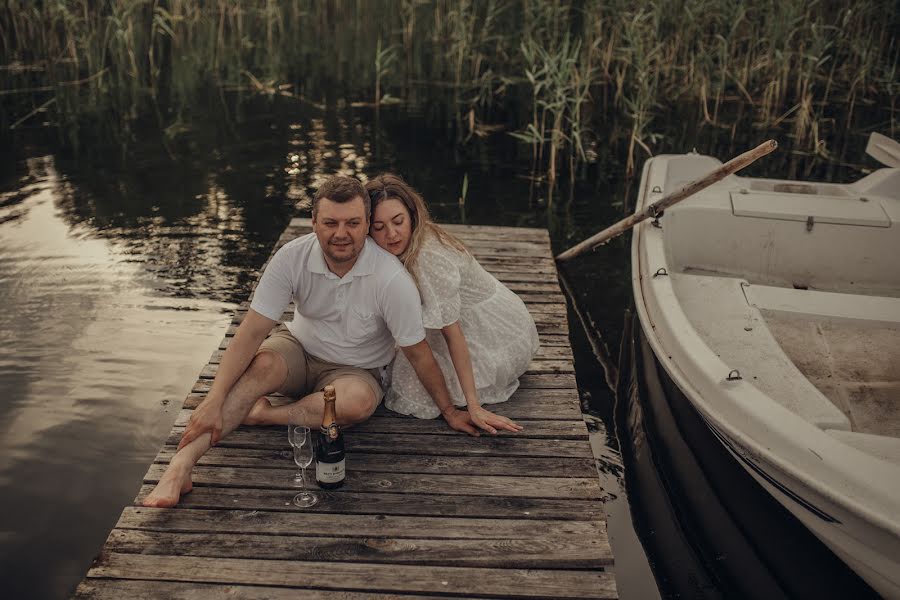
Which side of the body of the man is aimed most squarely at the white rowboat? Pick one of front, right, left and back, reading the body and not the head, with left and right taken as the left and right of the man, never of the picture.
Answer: left

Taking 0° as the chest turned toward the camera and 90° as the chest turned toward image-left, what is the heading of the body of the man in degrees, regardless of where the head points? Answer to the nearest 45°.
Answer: approximately 0°

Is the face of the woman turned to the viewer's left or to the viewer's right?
to the viewer's left
